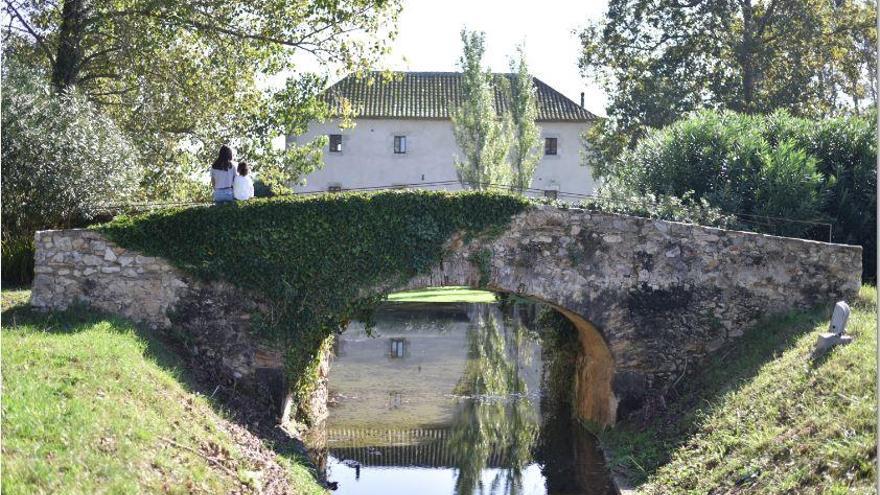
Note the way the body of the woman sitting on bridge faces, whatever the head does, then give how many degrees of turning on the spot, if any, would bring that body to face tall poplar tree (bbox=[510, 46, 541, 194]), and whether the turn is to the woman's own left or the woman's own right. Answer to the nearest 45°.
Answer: approximately 45° to the woman's own right

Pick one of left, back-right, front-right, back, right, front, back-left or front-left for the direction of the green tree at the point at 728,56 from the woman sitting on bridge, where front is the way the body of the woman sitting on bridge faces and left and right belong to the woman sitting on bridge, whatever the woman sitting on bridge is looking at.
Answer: front-right

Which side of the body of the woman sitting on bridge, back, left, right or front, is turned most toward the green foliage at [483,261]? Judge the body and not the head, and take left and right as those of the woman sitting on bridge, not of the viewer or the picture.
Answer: right

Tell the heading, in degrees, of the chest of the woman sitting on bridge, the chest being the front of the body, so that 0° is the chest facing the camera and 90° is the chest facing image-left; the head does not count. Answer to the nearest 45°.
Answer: approximately 180°

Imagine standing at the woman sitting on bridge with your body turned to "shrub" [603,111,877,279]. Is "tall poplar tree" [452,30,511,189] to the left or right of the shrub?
left

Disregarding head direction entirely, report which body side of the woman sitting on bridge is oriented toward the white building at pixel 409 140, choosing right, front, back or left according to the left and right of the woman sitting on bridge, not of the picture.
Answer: front

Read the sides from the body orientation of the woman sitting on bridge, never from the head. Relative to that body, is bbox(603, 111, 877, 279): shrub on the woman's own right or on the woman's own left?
on the woman's own right
